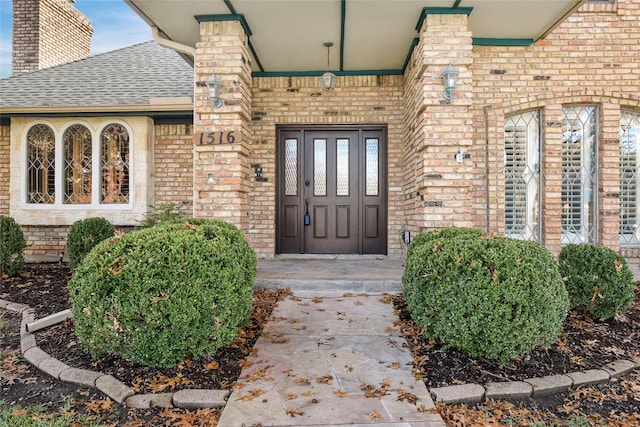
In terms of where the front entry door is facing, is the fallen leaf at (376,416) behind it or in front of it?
in front

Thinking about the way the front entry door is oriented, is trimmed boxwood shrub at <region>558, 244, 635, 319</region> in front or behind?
in front

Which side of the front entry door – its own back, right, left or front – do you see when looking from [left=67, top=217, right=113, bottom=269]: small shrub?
right

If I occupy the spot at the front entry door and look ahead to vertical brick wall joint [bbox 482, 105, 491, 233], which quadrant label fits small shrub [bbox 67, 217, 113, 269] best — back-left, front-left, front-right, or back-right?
back-right

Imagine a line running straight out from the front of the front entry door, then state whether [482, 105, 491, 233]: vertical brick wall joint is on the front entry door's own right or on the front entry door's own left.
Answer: on the front entry door's own left

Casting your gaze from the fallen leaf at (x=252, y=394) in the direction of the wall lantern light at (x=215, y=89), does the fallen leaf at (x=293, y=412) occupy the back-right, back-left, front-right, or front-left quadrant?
back-right

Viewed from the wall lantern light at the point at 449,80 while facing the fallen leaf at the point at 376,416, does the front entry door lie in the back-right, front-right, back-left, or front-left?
back-right

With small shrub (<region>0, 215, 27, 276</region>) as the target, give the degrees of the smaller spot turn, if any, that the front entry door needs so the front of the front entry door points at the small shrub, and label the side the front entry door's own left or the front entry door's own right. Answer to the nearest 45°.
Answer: approximately 90° to the front entry door's own right

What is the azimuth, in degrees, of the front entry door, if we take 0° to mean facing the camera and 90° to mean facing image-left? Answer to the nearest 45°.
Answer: approximately 0°

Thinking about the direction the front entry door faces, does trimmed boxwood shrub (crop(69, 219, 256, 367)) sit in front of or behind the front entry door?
in front
